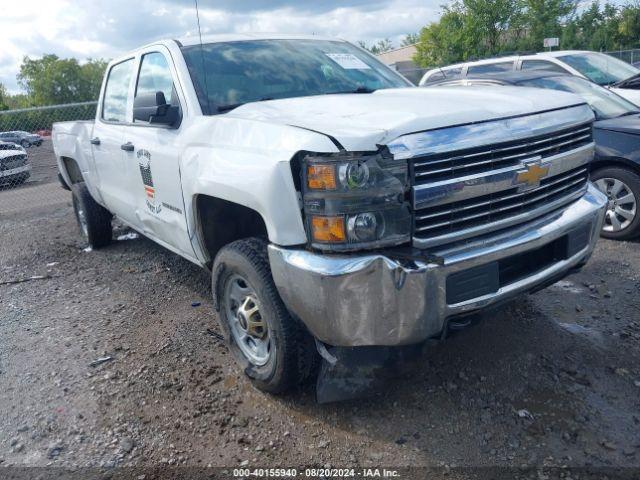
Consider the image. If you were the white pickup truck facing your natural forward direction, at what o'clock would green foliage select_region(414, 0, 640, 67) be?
The green foliage is roughly at 8 o'clock from the white pickup truck.

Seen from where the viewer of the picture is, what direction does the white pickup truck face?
facing the viewer and to the right of the viewer

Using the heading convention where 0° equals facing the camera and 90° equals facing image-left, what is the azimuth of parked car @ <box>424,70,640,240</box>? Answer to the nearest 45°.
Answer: approximately 315°

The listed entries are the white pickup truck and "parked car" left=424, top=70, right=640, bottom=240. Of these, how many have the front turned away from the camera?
0

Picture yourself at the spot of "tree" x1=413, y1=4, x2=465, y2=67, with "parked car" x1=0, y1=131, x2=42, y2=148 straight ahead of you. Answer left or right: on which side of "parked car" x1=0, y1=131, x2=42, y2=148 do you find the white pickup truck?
left

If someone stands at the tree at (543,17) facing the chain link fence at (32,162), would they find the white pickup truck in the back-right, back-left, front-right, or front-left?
front-left

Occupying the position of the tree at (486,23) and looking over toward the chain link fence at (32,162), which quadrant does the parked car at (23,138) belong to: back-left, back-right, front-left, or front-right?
front-right

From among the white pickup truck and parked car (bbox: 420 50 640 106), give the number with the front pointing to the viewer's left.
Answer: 0

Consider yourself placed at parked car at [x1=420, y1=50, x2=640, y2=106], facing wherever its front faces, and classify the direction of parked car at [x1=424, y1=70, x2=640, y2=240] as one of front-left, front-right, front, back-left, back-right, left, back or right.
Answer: front-right

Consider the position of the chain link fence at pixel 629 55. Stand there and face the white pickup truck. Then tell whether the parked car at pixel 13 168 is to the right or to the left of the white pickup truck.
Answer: right

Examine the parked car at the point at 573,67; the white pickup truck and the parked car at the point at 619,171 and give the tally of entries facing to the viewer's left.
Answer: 0

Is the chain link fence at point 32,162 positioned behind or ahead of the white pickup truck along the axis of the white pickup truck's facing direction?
behind
